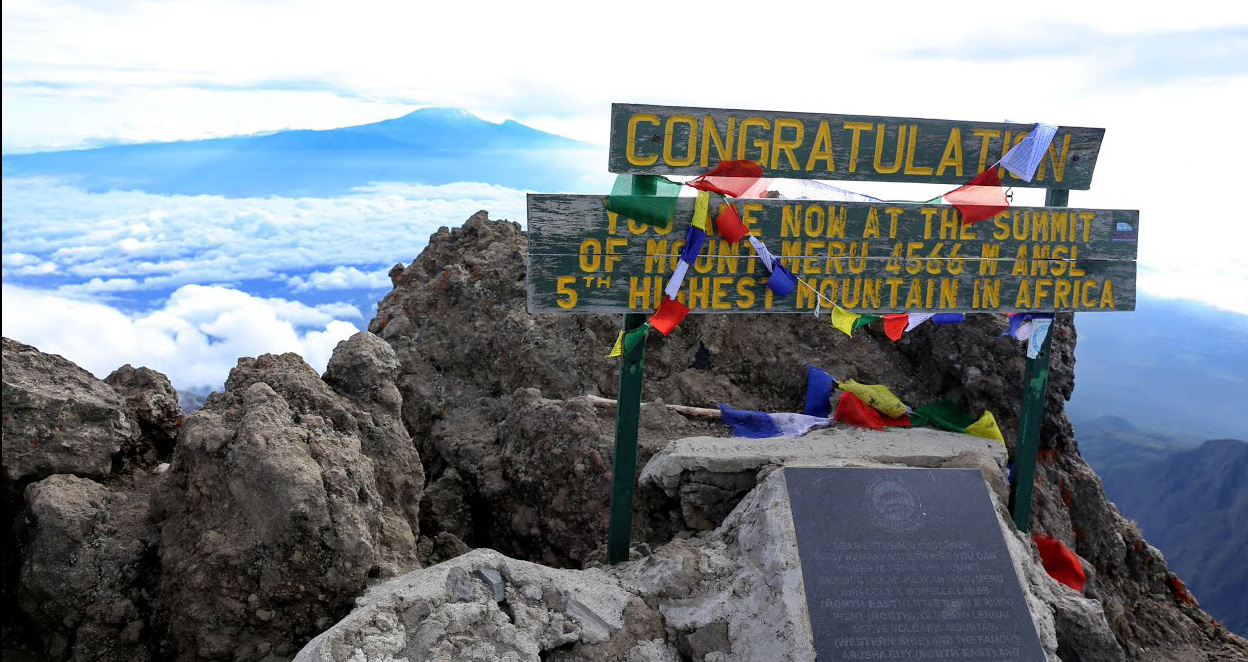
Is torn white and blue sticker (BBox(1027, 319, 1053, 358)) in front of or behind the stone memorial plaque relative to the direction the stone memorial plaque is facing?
behind

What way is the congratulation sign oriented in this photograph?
toward the camera

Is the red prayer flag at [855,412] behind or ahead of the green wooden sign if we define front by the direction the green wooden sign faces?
behind

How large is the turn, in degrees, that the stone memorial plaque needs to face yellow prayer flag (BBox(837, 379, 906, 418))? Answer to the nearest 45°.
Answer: approximately 180°

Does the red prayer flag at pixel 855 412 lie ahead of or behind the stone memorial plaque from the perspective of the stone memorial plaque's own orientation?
behind

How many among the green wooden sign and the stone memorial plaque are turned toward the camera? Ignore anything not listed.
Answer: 2

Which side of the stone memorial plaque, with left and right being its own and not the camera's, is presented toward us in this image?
front

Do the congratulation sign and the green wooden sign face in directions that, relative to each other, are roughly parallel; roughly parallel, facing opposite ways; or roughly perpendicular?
roughly parallel

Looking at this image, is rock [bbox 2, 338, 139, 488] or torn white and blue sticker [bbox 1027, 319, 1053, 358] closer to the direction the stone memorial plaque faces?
the rock

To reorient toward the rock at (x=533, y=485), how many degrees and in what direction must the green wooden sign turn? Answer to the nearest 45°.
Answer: approximately 90° to its right

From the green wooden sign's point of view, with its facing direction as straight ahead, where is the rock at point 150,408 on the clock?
The rock is roughly at 3 o'clock from the green wooden sign.

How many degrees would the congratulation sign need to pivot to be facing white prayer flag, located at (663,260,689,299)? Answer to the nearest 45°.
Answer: approximately 45° to its right

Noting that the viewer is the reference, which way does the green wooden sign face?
facing the viewer

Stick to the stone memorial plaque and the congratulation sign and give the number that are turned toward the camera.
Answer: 2
